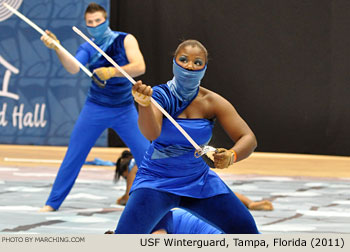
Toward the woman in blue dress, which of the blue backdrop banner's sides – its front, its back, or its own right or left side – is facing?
front

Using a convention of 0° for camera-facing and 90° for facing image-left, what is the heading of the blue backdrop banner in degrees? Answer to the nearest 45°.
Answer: approximately 0°

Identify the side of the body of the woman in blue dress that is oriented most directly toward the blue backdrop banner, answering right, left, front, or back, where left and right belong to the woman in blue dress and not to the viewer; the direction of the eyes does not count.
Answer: back

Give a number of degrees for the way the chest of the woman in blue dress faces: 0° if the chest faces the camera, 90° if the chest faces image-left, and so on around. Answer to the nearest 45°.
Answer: approximately 0°

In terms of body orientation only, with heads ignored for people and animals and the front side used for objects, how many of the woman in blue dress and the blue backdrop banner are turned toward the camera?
2

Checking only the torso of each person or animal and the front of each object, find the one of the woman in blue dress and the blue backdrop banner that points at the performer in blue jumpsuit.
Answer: the blue backdrop banner

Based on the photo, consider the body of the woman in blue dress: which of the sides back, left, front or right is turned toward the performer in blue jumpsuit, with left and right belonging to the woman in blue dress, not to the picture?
back
